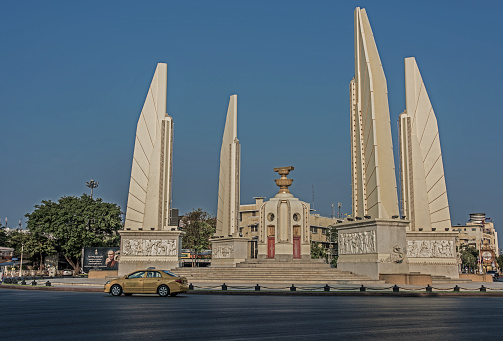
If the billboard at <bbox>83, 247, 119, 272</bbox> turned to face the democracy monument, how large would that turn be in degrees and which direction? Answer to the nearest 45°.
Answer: approximately 45° to its left

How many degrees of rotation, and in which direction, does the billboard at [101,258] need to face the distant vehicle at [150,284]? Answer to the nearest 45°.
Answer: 0° — it already faces it

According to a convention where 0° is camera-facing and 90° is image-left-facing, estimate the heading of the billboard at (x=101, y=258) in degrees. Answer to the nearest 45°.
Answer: approximately 0°

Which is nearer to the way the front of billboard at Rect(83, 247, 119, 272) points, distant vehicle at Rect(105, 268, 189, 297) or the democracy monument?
the distant vehicle
